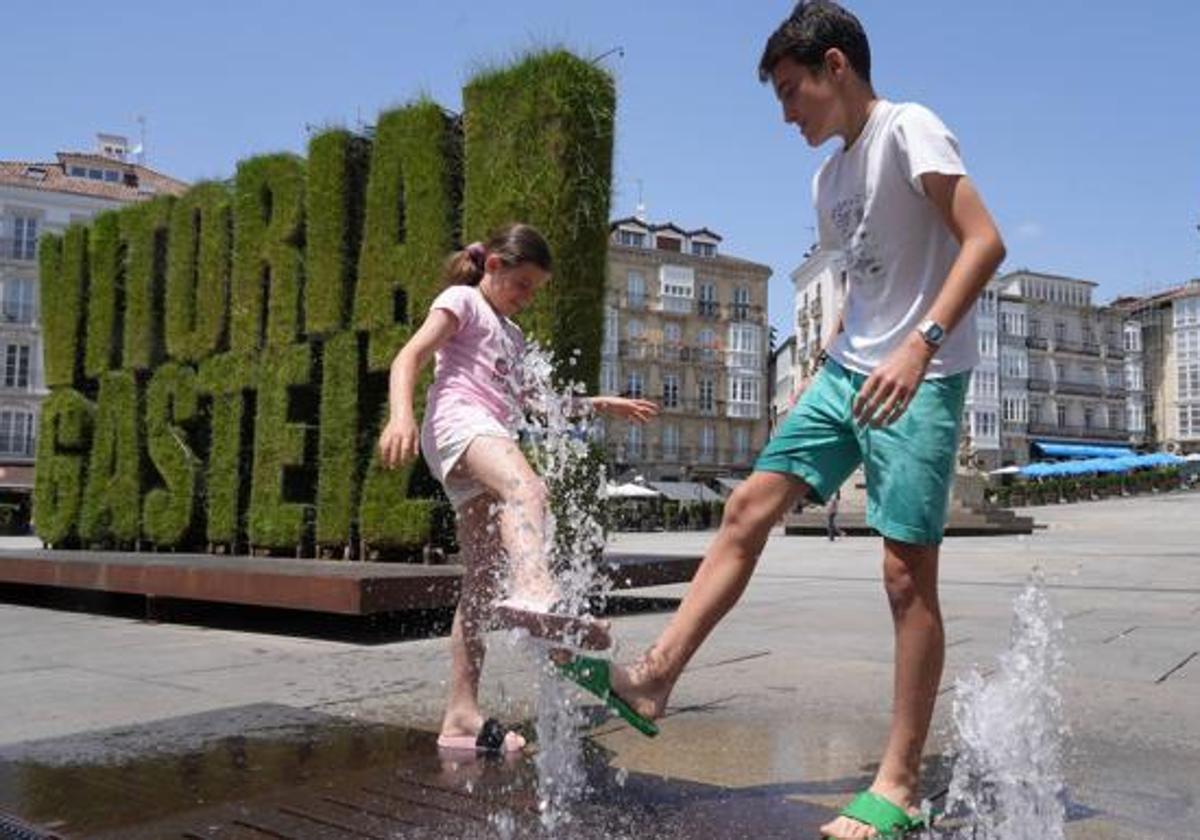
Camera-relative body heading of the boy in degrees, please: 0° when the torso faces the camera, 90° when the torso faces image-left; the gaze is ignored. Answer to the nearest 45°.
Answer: approximately 45°

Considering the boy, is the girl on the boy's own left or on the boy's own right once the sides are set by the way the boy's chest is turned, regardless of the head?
on the boy's own right

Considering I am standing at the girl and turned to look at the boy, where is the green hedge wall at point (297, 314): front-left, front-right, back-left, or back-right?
back-left

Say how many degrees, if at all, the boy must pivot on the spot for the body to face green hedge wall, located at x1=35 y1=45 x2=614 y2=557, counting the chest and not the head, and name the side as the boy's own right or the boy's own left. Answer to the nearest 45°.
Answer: approximately 90° to the boy's own right

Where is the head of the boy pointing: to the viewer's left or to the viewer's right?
to the viewer's left
